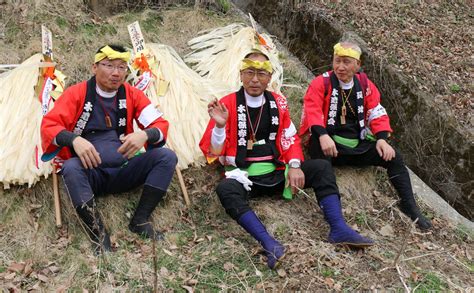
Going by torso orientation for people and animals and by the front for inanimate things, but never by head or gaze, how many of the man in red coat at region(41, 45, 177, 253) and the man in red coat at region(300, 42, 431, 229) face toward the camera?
2

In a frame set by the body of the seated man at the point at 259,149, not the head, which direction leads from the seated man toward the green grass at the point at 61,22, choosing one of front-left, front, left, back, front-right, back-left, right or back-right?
back-right

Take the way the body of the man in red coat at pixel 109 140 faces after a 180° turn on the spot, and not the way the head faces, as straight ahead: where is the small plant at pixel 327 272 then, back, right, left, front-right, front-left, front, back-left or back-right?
back-right

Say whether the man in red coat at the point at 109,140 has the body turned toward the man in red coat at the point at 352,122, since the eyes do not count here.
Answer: no

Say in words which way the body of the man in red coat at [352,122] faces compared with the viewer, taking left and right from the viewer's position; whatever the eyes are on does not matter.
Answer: facing the viewer

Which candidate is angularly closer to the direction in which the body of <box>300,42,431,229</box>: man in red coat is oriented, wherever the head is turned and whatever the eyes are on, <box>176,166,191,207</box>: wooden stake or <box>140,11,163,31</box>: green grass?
the wooden stake

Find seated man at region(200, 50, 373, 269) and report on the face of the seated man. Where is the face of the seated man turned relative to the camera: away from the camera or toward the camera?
toward the camera

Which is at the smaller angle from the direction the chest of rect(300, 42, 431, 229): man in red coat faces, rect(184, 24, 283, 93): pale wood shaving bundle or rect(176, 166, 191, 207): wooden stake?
the wooden stake

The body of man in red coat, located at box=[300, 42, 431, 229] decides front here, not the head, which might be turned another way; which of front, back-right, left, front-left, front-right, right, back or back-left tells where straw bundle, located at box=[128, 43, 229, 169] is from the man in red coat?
right

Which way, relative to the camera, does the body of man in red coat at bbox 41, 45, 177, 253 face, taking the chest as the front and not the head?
toward the camera

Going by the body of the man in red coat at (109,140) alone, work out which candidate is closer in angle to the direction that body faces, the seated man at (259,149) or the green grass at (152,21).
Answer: the seated man

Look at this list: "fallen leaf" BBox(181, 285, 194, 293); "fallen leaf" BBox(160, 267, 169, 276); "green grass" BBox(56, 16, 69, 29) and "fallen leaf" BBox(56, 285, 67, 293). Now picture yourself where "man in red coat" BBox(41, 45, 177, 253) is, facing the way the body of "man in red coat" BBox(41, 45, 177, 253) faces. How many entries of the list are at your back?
1

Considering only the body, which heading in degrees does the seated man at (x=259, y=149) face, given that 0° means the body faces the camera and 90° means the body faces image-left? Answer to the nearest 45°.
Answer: approximately 0°

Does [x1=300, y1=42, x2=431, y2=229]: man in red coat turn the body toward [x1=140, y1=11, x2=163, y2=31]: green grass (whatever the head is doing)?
no

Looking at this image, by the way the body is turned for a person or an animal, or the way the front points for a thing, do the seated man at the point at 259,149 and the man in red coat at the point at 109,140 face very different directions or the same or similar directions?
same or similar directions

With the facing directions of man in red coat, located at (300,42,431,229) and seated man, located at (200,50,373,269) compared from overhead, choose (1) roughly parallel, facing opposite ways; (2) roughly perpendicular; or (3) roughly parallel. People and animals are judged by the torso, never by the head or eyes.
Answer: roughly parallel

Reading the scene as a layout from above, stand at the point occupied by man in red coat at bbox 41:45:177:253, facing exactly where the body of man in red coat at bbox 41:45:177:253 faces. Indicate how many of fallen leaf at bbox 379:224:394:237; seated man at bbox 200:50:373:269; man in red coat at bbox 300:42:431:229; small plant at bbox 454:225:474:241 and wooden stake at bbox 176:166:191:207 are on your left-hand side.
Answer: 5

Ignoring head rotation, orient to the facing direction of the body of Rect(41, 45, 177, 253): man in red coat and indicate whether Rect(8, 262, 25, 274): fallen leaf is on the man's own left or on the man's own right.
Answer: on the man's own right

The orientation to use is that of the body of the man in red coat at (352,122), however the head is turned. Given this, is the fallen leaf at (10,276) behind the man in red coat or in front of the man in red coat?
in front

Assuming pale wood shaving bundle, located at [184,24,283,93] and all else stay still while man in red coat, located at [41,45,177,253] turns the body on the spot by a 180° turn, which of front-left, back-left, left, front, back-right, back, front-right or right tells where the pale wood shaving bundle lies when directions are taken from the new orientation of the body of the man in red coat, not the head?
front-right
